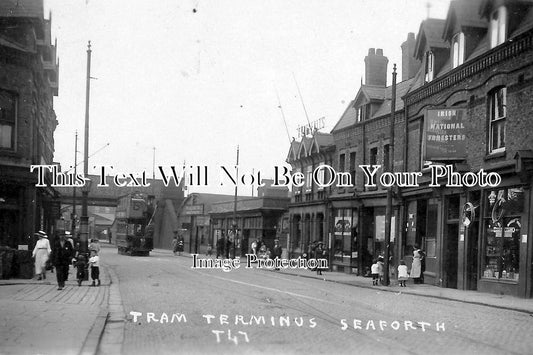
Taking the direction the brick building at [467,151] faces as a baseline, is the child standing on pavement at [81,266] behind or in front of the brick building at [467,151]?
in front

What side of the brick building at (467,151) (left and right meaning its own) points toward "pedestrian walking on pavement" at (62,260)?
front

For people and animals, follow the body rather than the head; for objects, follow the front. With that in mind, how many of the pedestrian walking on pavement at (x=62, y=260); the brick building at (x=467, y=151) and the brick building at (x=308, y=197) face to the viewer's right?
0

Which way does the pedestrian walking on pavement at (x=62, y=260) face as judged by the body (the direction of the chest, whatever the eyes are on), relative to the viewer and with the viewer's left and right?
facing the viewer

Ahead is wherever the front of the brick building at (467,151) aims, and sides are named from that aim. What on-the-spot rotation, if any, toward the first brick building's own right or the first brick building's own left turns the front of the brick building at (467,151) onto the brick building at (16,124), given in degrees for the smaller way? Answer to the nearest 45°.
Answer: approximately 45° to the first brick building's own right

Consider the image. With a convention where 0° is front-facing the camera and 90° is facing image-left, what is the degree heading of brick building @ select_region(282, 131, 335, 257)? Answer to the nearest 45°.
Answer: approximately 45°

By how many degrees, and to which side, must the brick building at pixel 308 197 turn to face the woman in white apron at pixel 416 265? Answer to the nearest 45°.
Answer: approximately 45° to its left

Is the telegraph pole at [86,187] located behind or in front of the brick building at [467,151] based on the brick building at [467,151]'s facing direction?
in front
